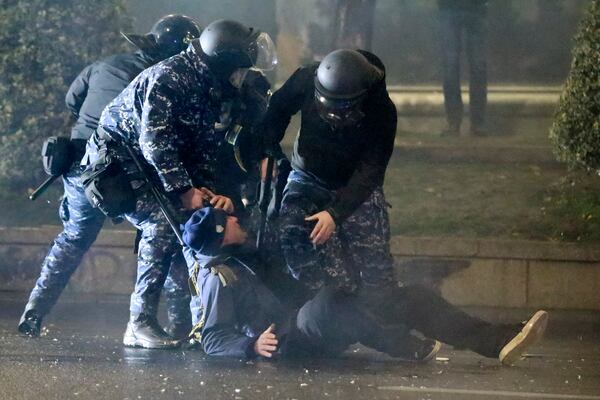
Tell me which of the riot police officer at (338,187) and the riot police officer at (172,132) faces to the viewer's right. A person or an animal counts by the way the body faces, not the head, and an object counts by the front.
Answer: the riot police officer at (172,132)

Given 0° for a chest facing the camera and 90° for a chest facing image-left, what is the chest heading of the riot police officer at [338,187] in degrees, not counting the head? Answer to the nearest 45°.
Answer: approximately 0°

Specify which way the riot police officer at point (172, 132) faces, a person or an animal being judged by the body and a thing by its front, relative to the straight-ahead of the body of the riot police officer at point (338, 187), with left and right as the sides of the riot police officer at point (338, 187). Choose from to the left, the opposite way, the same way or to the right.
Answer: to the left

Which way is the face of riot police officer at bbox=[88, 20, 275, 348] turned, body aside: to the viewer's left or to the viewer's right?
to the viewer's right

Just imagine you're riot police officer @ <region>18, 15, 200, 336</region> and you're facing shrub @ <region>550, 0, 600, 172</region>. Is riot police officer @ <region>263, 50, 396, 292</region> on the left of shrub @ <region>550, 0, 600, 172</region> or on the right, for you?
right

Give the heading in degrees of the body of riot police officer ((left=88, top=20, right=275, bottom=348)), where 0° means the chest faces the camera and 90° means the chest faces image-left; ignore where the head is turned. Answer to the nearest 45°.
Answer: approximately 270°

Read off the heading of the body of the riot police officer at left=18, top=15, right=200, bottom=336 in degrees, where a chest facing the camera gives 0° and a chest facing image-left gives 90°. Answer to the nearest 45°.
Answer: approximately 270°

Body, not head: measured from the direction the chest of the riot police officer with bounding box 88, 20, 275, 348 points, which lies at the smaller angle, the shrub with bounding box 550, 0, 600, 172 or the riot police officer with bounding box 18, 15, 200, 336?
the shrub
